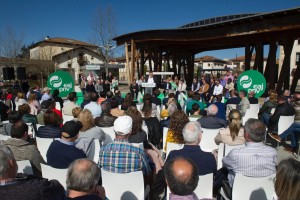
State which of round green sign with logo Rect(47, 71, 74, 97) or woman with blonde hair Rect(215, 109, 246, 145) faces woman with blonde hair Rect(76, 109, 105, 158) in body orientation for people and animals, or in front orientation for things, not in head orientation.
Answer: the round green sign with logo

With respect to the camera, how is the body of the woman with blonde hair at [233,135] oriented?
away from the camera

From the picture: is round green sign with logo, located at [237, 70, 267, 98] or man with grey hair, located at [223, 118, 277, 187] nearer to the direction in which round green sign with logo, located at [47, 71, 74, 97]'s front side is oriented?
the man with grey hair

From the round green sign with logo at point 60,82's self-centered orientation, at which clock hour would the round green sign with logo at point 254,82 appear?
the round green sign with logo at point 254,82 is roughly at 10 o'clock from the round green sign with logo at point 60,82.

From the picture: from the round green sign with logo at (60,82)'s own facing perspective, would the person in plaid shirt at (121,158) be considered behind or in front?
in front

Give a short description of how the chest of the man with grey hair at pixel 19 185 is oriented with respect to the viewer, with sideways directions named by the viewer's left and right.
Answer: facing away from the viewer and to the right of the viewer

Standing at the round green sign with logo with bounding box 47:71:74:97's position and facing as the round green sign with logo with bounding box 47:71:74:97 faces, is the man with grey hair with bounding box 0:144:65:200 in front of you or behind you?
in front

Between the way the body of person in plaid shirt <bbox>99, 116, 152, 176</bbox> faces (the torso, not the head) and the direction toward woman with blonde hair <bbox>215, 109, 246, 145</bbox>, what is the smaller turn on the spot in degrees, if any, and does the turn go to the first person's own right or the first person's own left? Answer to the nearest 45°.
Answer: approximately 45° to the first person's own right

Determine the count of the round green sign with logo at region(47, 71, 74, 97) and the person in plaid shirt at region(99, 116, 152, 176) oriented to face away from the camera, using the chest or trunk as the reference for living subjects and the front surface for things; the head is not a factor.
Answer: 1

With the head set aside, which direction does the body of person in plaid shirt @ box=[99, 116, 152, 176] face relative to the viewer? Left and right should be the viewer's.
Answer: facing away from the viewer

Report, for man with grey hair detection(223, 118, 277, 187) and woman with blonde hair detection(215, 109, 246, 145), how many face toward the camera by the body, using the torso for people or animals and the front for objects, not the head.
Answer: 0

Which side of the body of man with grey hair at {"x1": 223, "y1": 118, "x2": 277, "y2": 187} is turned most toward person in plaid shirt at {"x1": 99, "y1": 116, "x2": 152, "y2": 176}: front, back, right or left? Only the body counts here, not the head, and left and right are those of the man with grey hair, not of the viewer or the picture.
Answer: left

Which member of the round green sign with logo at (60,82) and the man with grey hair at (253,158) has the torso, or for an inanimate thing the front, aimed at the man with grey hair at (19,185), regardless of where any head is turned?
the round green sign with logo

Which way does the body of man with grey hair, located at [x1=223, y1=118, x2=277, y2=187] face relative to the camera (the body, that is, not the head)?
away from the camera

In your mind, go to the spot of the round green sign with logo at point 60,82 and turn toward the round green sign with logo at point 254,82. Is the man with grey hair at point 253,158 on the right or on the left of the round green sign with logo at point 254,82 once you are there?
right

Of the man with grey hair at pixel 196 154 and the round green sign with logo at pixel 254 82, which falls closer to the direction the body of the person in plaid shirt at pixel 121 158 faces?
the round green sign with logo

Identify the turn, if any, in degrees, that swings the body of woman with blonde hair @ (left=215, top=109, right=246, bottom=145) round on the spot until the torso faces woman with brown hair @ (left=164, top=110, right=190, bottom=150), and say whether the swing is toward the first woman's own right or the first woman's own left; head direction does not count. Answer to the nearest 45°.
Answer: approximately 90° to the first woman's own left

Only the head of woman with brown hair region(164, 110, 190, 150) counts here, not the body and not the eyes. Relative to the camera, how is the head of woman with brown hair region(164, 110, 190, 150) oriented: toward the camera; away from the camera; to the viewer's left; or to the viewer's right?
away from the camera
